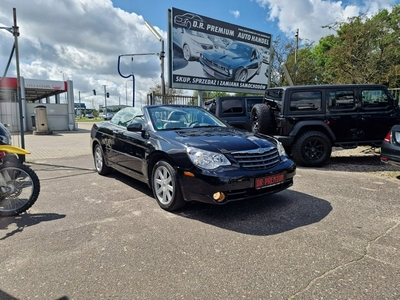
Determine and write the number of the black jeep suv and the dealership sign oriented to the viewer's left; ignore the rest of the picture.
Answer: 0

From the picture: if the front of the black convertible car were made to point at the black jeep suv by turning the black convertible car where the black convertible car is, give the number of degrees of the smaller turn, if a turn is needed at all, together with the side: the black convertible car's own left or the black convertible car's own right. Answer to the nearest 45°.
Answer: approximately 90° to the black convertible car's own left

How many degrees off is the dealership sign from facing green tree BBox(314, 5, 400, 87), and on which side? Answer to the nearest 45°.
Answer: approximately 90° to its left

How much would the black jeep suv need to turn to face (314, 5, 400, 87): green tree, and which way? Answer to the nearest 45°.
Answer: approximately 90° to its left

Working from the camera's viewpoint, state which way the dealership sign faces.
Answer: facing the viewer and to the right of the viewer

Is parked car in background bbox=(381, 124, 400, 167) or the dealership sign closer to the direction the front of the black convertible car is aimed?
the parked car in background

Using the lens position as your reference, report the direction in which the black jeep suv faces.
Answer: facing to the right of the viewer

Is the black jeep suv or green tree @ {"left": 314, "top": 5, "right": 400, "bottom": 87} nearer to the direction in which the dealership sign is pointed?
the black jeep suv
